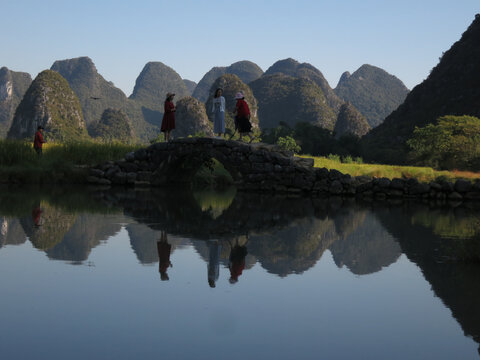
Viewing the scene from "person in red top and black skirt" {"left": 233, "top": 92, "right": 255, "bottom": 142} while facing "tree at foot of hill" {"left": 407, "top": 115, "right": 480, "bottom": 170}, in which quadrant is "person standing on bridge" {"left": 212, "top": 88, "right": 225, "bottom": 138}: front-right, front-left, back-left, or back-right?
back-left

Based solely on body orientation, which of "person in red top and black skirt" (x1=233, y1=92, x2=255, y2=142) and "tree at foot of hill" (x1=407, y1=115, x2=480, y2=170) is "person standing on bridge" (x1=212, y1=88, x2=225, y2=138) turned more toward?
the person in red top and black skirt

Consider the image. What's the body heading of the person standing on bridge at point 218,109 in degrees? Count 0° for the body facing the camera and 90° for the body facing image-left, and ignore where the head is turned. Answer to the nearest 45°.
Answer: approximately 0°

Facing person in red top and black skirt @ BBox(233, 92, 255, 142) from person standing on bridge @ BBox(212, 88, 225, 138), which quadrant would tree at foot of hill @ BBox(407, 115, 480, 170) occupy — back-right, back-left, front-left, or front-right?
front-left

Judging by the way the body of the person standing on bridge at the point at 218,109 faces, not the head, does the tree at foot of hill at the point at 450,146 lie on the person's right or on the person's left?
on the person's left

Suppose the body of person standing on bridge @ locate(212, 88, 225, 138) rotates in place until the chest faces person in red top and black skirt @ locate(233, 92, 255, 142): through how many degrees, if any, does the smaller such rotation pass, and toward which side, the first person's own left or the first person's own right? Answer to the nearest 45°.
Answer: approximately 90° to the first person's own left
